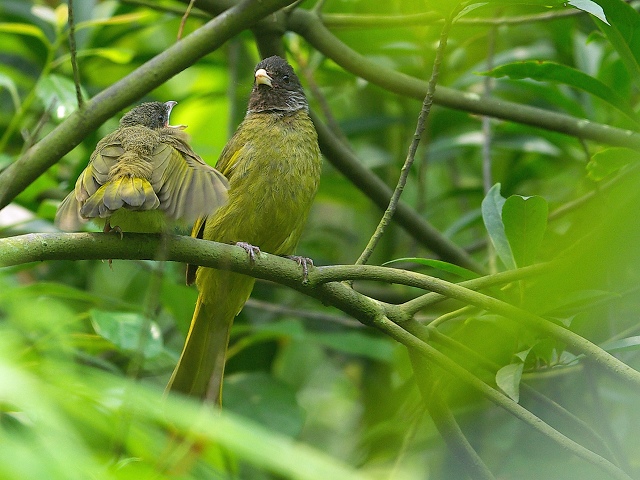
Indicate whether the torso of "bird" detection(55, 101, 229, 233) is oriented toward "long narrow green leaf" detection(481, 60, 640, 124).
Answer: no

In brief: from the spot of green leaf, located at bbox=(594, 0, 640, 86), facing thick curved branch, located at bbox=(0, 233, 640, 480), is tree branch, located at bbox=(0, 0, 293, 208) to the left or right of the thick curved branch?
right

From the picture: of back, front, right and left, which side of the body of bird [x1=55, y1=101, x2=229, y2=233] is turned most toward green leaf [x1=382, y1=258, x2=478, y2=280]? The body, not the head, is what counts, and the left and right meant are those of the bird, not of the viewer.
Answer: right

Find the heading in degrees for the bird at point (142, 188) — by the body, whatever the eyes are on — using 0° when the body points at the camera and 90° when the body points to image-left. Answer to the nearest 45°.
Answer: approximately 180°

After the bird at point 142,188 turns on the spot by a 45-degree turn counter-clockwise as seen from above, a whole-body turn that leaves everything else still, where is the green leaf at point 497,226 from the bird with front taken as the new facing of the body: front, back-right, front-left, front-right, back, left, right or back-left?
back-right

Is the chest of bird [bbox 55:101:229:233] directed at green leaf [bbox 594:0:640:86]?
no

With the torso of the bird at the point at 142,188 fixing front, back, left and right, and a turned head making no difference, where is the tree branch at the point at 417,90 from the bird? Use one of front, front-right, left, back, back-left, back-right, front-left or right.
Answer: front-right

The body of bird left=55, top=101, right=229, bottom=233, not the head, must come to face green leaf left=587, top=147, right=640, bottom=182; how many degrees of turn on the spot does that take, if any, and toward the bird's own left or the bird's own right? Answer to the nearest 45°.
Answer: approximately 90° to the bird's own right

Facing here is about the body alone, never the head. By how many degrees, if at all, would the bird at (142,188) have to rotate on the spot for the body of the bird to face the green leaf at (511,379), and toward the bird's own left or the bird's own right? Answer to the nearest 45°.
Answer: approximately 135° to the bird's own right
